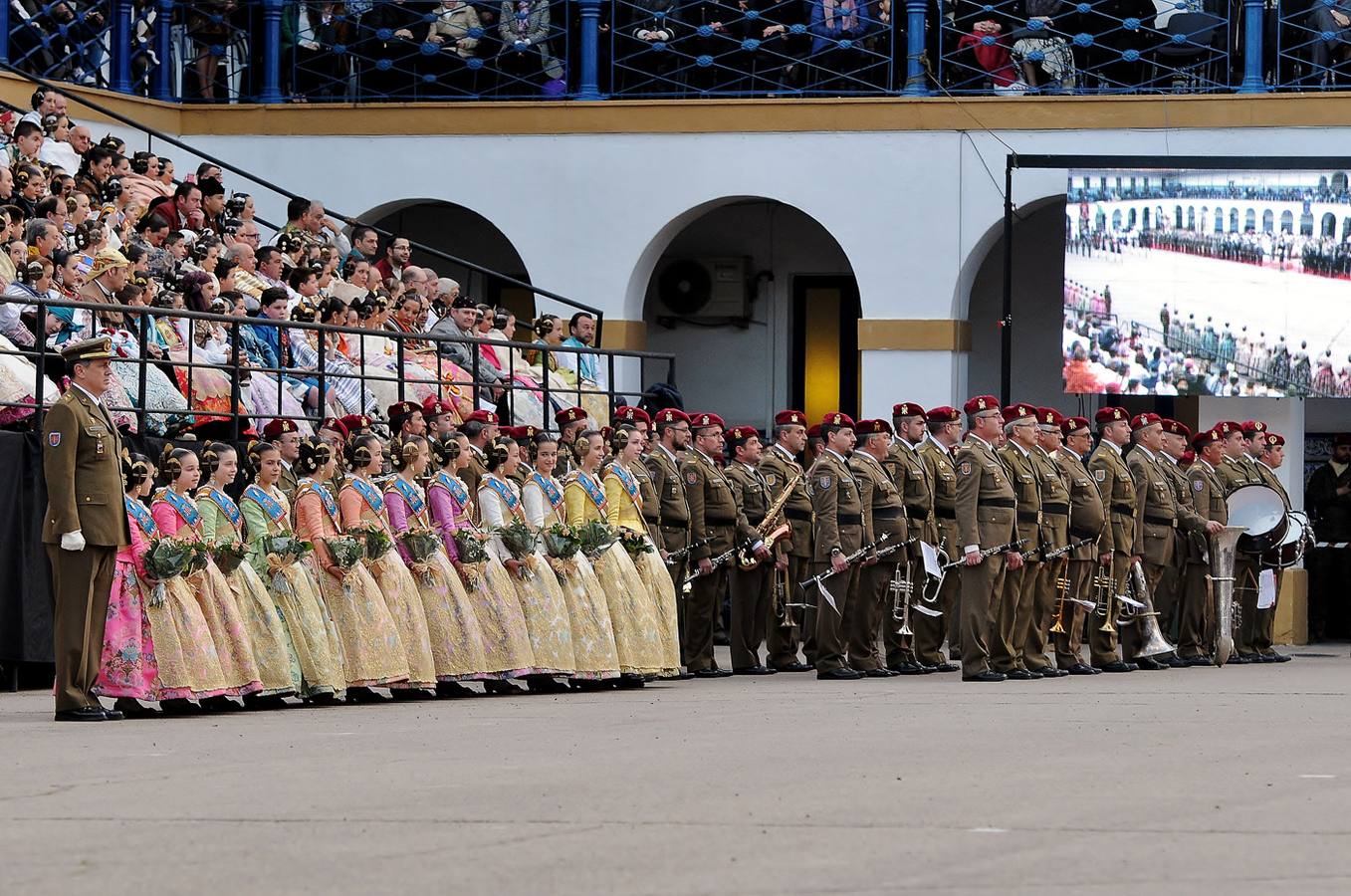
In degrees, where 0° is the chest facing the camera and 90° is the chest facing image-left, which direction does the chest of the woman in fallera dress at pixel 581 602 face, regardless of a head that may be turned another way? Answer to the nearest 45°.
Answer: approximately 315°

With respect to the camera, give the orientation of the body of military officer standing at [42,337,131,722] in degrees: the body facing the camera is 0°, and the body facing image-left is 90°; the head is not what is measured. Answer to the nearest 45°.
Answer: approximately 315°

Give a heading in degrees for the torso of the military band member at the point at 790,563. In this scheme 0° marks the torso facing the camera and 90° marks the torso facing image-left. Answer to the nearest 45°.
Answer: approximately 315°

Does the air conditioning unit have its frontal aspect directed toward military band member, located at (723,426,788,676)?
yes

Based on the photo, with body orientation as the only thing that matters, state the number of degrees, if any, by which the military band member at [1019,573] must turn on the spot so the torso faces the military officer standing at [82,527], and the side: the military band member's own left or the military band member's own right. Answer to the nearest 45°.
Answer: approximately 90° to the military band member's own right

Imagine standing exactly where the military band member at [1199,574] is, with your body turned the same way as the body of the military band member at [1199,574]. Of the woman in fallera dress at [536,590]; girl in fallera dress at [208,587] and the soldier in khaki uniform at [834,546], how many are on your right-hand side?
3

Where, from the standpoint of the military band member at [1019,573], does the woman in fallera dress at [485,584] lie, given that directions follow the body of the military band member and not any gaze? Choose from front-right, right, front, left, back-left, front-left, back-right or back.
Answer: right

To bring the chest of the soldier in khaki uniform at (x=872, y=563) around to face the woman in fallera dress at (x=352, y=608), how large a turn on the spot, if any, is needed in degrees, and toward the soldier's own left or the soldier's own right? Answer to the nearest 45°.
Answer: approximately 135° to the soldier's own right

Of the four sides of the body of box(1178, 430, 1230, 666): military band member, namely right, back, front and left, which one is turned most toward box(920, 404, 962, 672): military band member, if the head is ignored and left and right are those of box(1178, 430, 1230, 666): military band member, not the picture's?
right

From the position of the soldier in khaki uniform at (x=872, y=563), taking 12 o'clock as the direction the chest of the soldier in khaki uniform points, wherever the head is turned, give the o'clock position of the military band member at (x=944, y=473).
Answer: The military band member is roughly at 10 o'clock from the soldier in khaki uniform.
